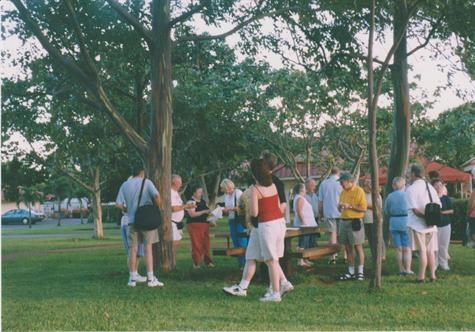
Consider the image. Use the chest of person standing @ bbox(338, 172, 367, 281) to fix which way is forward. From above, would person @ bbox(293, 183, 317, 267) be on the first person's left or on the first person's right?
on the first person's right

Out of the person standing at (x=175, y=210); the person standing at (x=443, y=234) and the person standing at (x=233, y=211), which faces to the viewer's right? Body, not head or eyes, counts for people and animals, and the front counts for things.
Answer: the person standing at (x=175, y=210)

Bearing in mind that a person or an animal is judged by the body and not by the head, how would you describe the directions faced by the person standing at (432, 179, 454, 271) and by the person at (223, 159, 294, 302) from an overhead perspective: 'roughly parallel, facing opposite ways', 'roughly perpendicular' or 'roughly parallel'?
roughly perpendicular

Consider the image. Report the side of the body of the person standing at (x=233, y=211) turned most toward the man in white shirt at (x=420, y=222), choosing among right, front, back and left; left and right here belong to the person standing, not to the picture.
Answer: left

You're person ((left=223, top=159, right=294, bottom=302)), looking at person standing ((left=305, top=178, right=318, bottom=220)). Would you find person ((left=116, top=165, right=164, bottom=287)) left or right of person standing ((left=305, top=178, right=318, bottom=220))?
left

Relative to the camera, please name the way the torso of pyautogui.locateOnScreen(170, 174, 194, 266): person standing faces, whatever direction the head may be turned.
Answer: to the viewer's right

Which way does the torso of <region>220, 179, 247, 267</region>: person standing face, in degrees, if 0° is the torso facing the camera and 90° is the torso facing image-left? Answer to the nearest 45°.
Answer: approximately 45°

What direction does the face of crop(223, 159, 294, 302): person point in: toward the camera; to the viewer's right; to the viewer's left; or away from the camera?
away from the camera

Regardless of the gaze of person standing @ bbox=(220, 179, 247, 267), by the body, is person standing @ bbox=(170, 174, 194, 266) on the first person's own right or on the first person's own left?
on the first person's own right

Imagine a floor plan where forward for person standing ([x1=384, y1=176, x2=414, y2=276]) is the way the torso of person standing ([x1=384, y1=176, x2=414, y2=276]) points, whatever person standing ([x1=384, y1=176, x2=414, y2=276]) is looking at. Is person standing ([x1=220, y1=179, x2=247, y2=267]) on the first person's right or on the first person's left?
on the first person's left

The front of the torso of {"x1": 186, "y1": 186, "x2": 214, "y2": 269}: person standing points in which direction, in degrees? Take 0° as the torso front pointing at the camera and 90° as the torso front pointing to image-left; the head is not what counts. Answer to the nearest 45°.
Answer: approximately 315°

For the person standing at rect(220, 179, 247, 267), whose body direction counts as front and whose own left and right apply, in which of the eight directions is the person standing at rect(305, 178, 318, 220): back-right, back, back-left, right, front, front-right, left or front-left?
back
